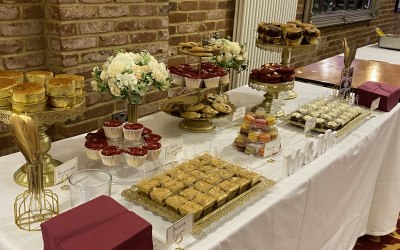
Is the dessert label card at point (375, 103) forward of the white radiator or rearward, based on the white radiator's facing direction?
forward

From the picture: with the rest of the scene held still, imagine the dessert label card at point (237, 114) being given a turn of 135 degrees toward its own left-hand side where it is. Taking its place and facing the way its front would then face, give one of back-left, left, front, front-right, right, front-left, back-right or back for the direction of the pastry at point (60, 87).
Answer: back-left

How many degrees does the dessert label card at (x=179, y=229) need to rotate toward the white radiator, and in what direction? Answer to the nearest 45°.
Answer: approximately 135° to its left

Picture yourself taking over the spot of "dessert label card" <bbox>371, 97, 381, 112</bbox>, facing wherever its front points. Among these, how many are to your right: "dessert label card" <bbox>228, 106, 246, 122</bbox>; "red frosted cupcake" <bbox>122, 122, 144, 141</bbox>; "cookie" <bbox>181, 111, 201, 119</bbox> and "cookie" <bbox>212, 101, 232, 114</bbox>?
4

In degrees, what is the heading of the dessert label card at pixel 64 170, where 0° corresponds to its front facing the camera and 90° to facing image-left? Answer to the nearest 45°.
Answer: approximately 315°

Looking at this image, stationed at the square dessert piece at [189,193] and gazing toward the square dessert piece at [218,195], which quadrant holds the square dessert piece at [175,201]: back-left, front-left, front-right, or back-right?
back-right

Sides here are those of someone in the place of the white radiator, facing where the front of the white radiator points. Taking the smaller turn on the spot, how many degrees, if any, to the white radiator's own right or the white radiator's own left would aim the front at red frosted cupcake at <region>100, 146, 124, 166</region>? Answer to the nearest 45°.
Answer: approximately 45° to the white radiator's own right
